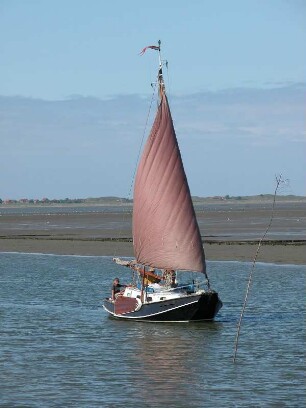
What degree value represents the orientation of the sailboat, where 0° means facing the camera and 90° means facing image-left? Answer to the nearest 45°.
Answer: approximately 315°
